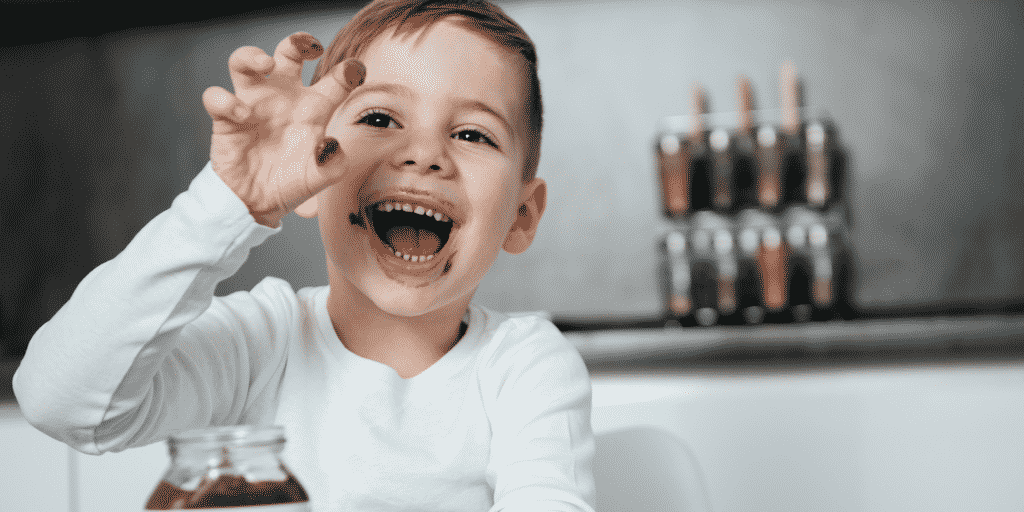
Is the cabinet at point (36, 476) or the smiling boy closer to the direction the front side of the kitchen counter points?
the smiling boy

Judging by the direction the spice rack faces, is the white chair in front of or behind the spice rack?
in front

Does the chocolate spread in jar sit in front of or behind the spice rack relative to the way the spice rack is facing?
in front

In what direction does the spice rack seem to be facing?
toward the camera

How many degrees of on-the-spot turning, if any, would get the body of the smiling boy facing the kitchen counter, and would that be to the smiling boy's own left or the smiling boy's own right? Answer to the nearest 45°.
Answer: approximately 135° to the smiling boy's own left

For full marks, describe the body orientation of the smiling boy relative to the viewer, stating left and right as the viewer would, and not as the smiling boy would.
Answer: facing the viewer

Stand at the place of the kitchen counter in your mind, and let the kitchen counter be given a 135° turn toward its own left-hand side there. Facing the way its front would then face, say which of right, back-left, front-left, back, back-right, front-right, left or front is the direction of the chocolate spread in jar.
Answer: back-right

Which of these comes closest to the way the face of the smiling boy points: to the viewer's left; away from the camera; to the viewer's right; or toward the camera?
toward the camera

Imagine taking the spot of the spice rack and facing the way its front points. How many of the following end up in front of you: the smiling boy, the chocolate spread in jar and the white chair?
3

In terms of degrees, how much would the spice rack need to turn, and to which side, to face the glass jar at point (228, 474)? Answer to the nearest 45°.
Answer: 0° — it already faces it

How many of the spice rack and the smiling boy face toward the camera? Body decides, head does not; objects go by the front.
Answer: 2
